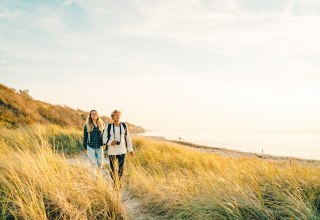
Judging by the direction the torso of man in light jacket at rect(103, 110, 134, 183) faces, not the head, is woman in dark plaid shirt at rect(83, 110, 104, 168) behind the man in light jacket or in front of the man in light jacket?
behind

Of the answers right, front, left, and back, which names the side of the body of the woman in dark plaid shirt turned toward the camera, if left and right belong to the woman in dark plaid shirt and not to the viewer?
front

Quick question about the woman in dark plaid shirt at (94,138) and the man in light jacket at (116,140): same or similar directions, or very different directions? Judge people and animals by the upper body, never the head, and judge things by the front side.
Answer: same or similar directions

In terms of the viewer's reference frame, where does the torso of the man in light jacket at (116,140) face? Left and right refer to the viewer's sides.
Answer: facing the viewer

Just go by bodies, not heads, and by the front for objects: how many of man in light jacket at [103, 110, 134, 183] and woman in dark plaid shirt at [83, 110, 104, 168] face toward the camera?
2

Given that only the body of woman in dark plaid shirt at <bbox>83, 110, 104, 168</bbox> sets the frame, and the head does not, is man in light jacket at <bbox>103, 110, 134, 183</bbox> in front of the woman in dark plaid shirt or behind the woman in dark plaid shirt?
in front
